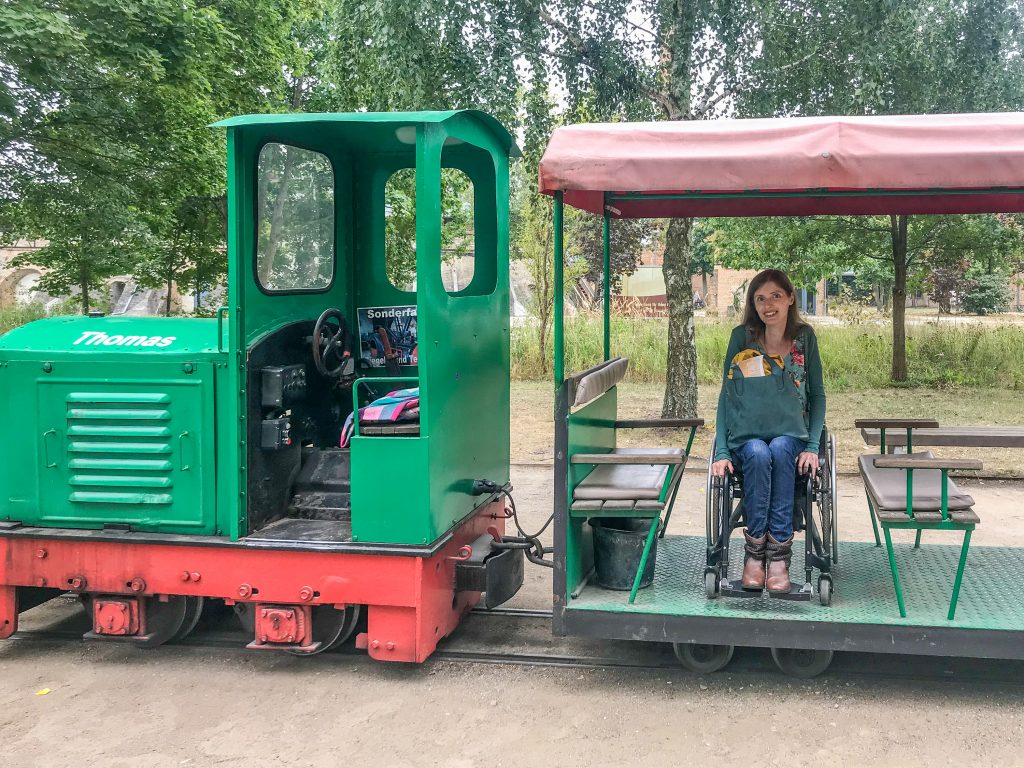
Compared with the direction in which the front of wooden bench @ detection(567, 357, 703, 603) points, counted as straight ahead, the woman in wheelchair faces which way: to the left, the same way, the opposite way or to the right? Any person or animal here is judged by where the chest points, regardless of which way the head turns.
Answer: to the right

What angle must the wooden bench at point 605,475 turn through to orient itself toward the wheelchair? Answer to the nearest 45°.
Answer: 0° — it already faces it

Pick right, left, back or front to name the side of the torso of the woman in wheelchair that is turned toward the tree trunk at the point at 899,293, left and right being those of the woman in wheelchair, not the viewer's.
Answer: back

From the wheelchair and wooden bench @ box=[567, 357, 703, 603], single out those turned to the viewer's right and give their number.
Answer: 1

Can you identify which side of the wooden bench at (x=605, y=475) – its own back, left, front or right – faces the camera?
right

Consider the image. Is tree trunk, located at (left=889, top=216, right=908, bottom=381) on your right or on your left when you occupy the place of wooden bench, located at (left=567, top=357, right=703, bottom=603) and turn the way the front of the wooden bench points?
on your left

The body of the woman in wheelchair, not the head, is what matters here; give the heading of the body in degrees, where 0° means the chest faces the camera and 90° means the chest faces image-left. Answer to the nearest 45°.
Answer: approximately 0°

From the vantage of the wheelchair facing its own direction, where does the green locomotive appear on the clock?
The green locomotive is roughly at 3 o'clock from the wheelchair.

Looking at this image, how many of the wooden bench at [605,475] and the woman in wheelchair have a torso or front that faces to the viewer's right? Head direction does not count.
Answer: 1

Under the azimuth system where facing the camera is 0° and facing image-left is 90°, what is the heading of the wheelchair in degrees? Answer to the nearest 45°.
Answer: approximately 0°
